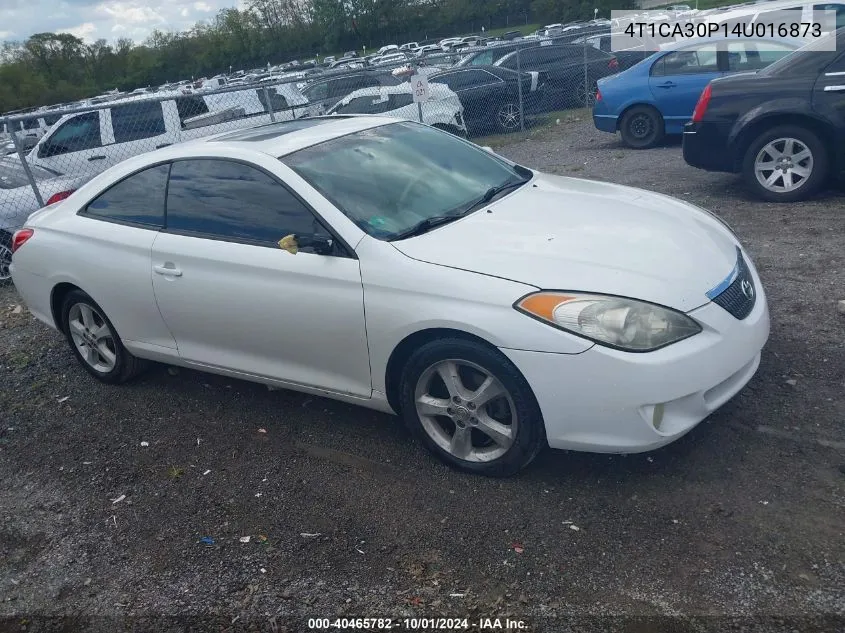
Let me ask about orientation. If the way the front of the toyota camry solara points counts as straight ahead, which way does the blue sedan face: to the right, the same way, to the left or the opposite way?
the same way

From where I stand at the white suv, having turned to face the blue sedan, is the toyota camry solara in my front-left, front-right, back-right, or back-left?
front-right

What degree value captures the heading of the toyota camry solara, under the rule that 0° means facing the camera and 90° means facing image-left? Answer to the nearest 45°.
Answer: approximately 315°

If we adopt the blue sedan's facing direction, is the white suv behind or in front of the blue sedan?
behind

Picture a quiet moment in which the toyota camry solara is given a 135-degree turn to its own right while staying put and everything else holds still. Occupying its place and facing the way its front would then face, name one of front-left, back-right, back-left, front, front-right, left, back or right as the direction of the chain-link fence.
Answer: right

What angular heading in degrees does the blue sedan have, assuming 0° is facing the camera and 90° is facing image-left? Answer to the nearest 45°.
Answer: approximately 270°

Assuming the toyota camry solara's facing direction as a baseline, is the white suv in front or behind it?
behind

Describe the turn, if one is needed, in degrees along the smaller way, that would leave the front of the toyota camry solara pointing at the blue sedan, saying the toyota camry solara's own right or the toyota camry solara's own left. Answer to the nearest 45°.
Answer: approximately 90° to the toyota camry solara's own left

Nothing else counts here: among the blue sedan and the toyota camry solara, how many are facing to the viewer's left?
0

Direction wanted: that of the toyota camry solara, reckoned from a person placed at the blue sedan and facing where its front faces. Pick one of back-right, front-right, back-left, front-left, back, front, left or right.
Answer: right
